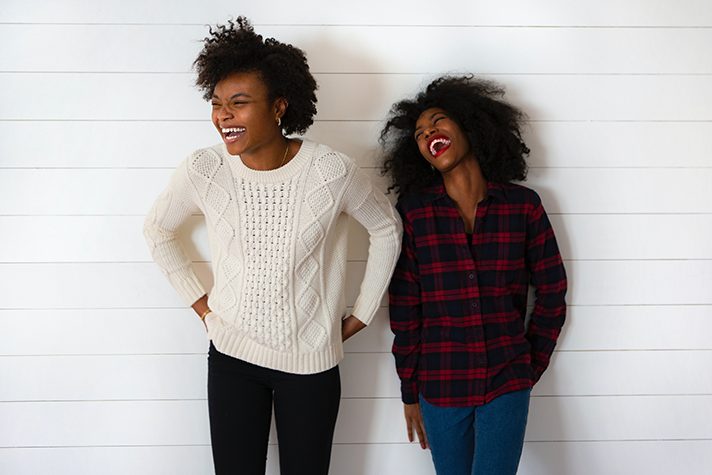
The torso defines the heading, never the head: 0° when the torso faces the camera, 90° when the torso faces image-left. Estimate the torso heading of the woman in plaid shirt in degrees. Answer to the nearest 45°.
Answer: approximately 0°

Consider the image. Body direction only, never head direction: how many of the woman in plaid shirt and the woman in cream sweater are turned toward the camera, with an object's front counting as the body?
2
